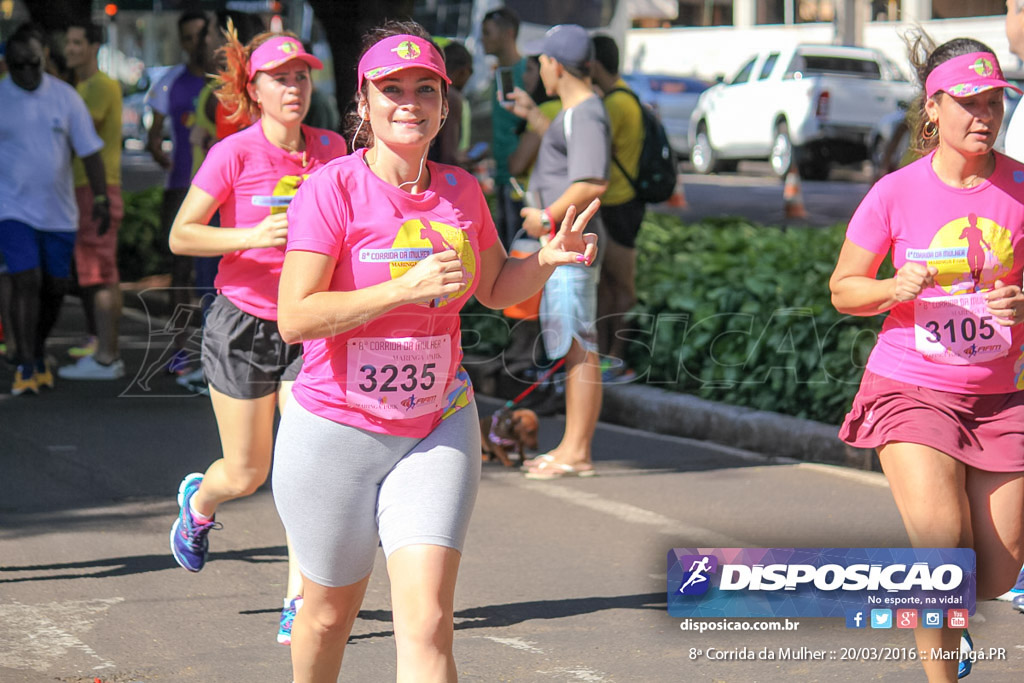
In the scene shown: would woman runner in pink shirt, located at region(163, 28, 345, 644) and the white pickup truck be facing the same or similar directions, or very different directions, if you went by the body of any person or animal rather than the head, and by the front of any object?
very different directions

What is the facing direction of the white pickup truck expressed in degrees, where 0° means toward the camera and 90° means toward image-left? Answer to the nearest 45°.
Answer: approximately 135°

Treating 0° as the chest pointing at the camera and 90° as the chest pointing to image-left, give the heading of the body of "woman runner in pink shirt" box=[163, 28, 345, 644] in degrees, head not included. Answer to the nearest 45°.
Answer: approximately 315°
